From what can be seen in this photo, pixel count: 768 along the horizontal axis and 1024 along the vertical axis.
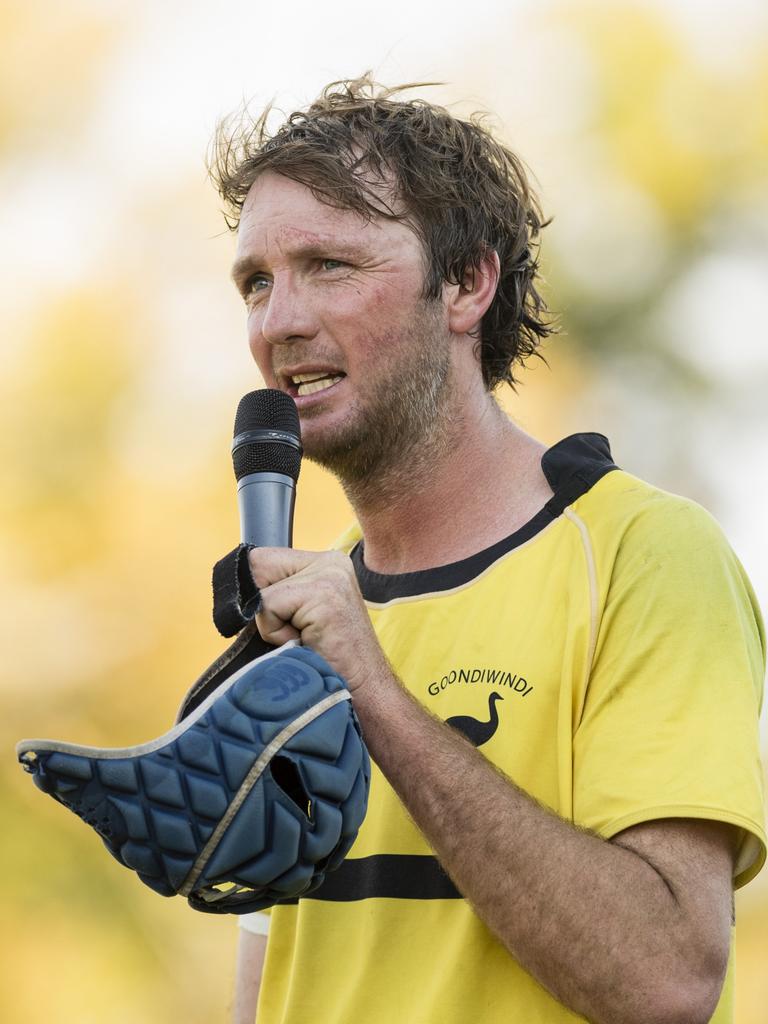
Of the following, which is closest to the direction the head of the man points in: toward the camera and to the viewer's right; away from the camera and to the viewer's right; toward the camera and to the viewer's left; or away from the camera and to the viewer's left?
toward the camera and to the viewer's left

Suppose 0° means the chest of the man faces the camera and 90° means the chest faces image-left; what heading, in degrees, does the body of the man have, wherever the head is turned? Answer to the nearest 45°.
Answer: approximately 45°
